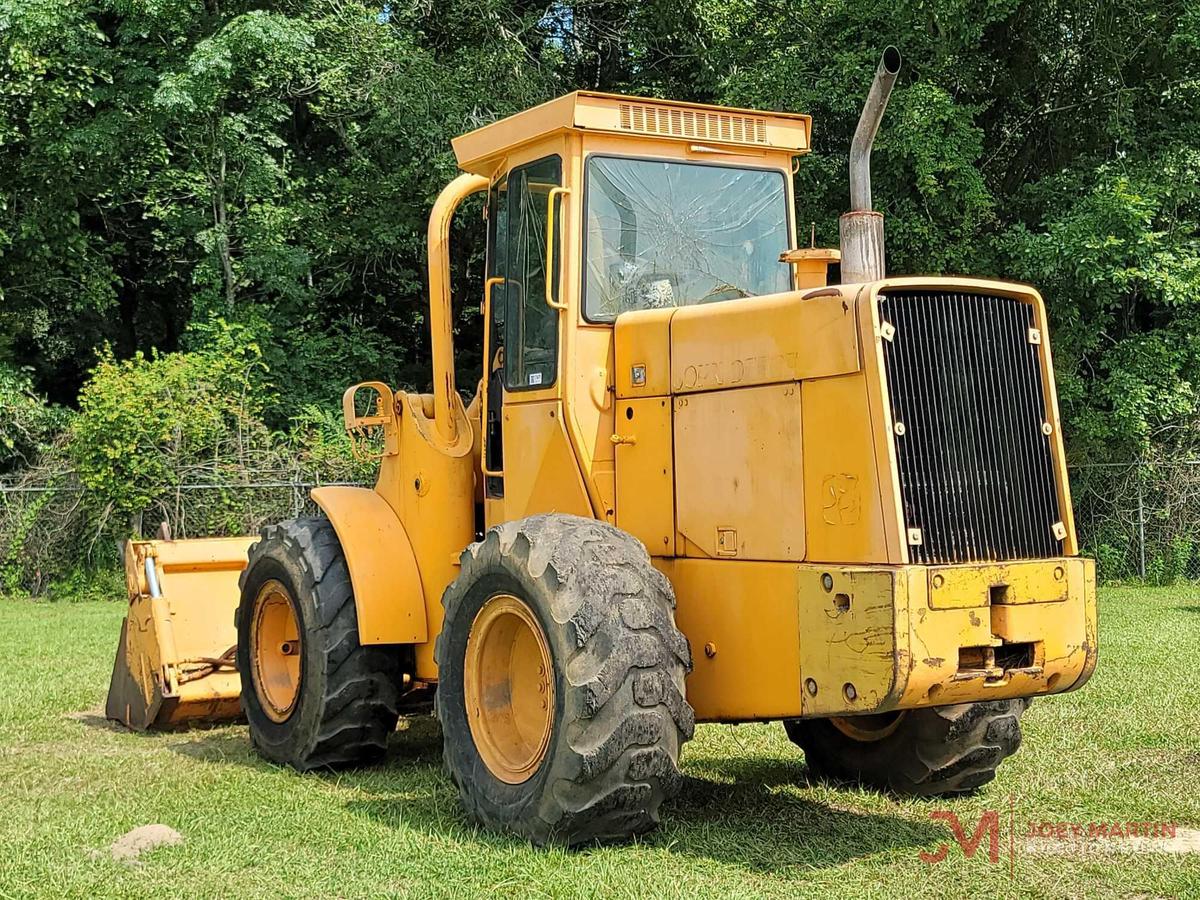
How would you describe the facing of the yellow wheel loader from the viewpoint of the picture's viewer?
facing away from the viewer and to the left of the viewer
